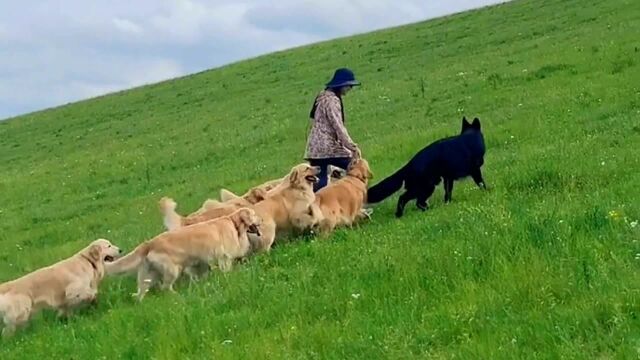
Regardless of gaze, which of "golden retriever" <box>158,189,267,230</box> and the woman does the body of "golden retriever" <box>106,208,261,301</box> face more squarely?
the woman

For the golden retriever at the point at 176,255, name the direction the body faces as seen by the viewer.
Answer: to the viewer's right

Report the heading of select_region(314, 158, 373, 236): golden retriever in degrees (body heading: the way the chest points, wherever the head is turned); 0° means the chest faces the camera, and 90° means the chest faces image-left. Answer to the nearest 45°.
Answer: approximately 225°

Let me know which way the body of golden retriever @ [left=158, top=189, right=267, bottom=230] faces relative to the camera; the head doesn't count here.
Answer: to the viewer's right

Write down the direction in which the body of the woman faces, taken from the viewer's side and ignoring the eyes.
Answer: to the viewer's right

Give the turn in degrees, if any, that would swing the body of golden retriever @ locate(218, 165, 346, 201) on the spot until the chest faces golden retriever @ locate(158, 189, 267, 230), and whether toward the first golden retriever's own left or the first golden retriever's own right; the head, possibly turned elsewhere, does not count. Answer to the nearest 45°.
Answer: approximately 135° to the first golden retriever's own right

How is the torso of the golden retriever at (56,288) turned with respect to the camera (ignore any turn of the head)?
to the viewer's right

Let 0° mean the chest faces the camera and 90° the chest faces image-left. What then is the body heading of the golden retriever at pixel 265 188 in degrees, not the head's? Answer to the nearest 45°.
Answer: approximately 270°

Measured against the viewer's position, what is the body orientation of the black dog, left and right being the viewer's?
facing away from the viewer and to the right of the viewer

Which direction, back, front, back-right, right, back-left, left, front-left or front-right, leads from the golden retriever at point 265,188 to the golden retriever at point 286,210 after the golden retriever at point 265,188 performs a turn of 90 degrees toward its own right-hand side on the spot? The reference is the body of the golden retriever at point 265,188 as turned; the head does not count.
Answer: front

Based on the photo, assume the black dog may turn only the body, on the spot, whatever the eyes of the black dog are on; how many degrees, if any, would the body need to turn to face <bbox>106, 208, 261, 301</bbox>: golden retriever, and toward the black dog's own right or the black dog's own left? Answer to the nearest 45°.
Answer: approximately 180°

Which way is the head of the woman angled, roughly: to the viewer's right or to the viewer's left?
to the viewer's right
